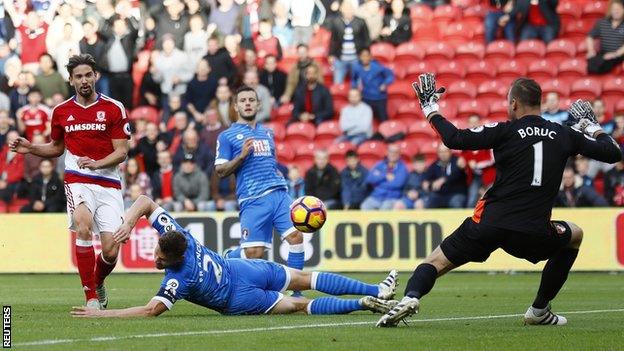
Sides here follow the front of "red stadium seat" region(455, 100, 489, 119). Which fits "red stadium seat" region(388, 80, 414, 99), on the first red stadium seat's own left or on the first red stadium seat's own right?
on the first red stadium seat's own right

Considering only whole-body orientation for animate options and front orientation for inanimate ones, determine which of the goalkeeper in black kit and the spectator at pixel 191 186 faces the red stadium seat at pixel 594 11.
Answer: the goalkeeper in black kit

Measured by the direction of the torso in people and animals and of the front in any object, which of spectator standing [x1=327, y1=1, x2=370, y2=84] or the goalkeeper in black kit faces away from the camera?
the goalkeeper in black kit

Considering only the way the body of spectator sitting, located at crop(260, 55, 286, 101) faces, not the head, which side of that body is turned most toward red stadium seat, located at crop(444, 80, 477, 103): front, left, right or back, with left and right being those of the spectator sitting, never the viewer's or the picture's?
left

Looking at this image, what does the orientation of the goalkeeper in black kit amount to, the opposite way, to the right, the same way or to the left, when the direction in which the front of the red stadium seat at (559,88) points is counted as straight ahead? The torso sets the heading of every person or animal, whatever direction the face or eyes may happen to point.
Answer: the opposite way

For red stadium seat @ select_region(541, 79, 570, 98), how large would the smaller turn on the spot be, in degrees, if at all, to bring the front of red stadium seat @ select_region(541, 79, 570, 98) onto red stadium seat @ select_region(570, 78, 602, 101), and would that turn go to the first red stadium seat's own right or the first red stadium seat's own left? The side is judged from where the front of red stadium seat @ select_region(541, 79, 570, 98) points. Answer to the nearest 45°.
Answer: approximately 90° to the first red stadium seat's own left

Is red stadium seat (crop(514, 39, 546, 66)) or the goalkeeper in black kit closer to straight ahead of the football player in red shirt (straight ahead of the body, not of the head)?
the goalkeeper in black kit

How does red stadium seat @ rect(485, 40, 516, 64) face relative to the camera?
toward the camera

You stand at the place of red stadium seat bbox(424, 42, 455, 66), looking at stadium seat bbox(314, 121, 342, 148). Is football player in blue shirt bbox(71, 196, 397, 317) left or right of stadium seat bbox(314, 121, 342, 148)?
left

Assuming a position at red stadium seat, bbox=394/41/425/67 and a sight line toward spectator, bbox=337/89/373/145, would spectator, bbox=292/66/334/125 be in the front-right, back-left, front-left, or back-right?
front-right

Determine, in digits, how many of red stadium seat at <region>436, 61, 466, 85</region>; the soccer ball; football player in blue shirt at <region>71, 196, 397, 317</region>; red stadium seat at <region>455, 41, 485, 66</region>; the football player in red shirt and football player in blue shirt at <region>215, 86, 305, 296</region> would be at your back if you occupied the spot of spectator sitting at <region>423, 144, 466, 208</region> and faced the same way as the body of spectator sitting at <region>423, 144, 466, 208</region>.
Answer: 2

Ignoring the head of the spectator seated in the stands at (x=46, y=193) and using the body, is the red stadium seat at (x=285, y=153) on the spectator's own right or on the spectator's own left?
on the spectator's own left

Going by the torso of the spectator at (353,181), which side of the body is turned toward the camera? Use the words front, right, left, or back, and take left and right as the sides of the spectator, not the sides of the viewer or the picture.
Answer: front

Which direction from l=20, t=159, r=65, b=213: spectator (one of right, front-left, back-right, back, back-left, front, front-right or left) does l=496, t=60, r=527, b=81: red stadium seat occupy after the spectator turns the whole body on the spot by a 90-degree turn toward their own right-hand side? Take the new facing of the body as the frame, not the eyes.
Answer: back

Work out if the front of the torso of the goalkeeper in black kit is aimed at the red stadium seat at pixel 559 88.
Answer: yes

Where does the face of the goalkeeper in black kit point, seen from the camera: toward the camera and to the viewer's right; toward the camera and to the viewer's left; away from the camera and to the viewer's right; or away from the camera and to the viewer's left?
away from the camera and to the viewer's left

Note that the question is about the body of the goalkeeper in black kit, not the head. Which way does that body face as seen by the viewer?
away from the camera

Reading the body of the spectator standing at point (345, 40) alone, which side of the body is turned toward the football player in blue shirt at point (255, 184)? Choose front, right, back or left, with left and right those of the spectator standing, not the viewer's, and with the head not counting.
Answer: front
